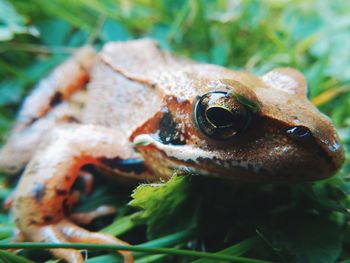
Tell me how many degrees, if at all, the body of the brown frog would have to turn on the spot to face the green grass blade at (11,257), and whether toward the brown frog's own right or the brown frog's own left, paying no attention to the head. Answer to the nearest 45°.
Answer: approximately 135° to the brown frog's own right

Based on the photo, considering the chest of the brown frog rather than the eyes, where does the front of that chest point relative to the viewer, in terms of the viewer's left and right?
facing the viewer and to the right of the viewer
